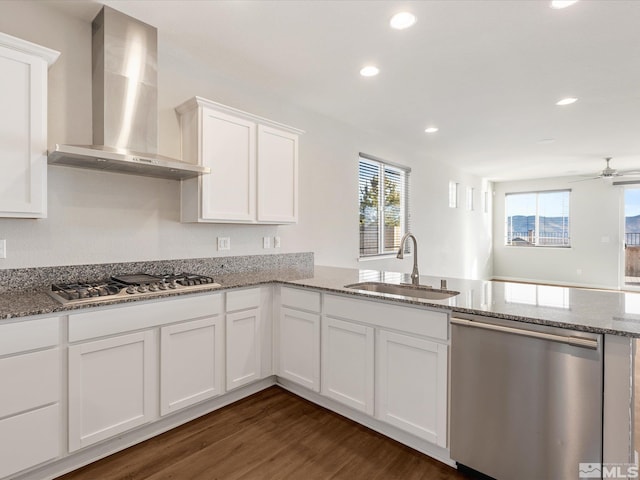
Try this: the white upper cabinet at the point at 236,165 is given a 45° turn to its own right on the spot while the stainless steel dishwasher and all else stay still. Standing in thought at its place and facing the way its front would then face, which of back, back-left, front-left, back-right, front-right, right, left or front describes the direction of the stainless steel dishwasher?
front-left

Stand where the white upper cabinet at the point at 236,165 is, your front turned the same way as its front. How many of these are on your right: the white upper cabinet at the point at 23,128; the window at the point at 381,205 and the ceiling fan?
1

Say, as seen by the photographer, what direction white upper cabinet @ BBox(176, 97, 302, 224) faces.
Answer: facing the viewer and to the right of the viewer

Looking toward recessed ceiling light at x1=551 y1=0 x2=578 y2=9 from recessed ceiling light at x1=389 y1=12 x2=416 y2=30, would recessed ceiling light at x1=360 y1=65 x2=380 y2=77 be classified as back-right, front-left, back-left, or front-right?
back-left

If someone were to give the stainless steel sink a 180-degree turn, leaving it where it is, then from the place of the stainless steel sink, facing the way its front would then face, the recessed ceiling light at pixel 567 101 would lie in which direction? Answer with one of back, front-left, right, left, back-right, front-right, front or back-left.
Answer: front

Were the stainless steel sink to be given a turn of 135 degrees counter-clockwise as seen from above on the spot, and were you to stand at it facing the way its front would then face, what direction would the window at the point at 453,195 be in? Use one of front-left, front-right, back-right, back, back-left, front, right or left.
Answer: left

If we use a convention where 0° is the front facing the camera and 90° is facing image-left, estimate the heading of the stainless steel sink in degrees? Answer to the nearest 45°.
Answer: approximately 45°

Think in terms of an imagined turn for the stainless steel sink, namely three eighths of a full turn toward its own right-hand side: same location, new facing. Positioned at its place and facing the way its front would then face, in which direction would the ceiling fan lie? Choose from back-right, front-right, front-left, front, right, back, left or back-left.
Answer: front-right

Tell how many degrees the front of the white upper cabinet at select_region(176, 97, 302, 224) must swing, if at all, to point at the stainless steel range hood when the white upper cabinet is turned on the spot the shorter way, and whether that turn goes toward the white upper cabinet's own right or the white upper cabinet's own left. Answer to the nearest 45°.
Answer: approximately 90° to the white upper cabinet's own right

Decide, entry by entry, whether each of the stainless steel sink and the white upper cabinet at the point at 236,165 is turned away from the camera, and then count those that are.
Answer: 0
